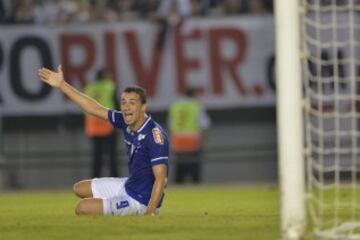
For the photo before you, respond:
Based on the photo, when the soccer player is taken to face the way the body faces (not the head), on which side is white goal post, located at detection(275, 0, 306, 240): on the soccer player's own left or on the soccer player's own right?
on the soccer player's own left

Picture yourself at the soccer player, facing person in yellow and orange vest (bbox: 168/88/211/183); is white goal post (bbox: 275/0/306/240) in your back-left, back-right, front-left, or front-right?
back-right

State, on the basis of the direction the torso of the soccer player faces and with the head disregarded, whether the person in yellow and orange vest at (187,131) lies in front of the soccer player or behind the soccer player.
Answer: behind

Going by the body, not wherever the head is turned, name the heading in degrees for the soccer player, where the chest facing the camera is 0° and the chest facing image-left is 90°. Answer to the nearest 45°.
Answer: approximately 45°

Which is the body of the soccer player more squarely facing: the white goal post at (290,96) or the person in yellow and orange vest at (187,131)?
the white goal post
